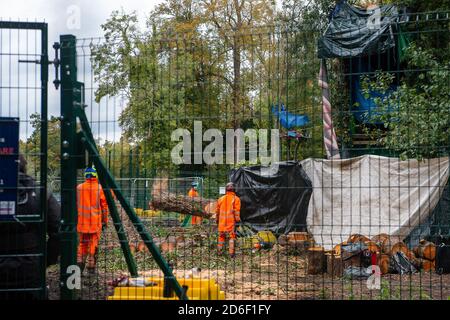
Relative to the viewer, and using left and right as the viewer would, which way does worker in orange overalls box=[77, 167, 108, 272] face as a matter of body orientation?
facing away from the viewer

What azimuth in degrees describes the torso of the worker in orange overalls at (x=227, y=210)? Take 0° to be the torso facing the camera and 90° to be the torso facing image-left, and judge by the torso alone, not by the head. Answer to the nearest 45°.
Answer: approximately 180°

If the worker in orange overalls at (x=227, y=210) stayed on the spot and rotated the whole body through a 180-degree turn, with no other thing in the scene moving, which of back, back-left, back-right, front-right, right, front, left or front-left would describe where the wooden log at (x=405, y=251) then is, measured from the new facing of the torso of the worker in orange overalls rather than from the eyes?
front-left

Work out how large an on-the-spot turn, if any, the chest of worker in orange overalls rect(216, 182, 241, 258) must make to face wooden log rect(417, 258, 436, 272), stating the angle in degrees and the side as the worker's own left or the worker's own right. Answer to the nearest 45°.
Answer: approximately 135° to the worker's own right

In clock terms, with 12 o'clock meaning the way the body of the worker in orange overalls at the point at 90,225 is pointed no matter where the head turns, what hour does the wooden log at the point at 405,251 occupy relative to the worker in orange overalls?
The wooden log is roughly at 3 o'clock from the worker in orange overalls.

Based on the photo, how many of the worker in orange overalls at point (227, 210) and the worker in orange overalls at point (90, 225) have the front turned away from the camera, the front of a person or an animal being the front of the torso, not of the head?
2

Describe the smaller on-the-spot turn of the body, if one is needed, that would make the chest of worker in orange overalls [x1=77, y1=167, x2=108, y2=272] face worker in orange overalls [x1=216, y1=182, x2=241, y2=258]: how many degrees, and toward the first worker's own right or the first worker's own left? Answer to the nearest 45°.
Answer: approximately 45° to the first worker's own right

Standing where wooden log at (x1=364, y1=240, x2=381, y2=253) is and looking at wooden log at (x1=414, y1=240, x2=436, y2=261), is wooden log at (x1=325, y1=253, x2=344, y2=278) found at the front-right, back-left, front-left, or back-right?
back-right
